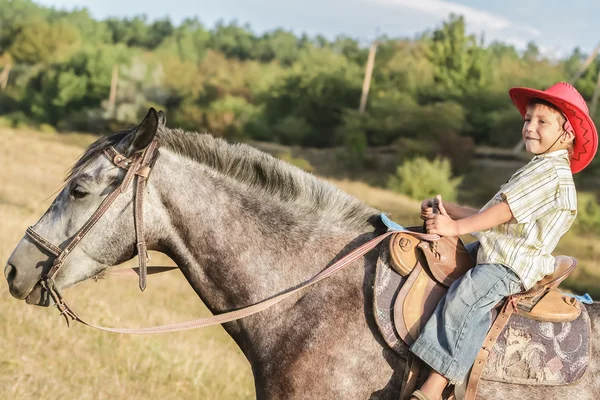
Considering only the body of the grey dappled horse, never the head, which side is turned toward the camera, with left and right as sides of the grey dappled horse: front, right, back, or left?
left

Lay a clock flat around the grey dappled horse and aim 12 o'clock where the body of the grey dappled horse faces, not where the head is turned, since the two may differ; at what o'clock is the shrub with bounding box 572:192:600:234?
The shrub is roughly at 4 o'clock from the grey dappled horse.

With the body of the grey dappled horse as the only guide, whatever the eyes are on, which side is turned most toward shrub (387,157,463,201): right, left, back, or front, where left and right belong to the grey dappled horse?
right

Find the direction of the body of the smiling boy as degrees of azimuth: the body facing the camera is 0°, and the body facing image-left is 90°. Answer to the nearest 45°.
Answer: approximately 90°
